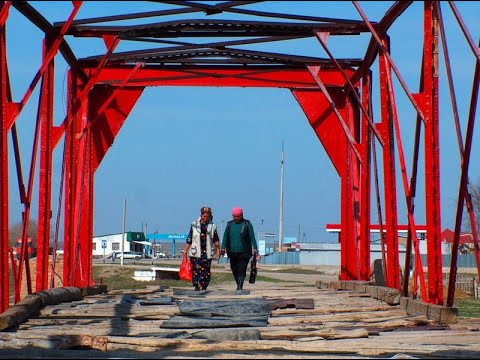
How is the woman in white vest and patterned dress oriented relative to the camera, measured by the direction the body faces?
toward the camera
